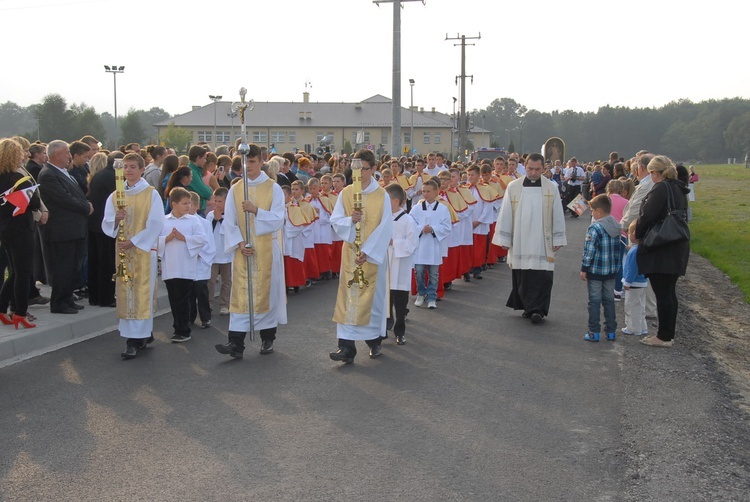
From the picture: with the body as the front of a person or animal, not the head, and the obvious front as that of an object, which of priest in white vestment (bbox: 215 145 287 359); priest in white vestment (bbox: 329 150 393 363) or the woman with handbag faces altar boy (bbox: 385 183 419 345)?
the woman with handbag

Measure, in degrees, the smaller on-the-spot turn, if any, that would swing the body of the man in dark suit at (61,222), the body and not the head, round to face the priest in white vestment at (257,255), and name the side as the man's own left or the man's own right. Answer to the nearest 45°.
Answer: approximately 45° to the man's own right

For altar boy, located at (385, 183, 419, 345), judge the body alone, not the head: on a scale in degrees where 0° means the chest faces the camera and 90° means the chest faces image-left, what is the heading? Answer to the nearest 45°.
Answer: approximately 45°

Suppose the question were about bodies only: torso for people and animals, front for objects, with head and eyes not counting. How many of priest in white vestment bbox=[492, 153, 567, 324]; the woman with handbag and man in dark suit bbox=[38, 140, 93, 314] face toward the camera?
1

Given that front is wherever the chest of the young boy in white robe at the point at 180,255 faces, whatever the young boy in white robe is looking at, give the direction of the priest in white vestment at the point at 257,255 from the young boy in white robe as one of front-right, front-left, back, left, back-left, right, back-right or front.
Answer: left

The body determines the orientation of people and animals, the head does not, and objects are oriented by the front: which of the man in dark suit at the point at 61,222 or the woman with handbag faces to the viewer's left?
the woman with handbag

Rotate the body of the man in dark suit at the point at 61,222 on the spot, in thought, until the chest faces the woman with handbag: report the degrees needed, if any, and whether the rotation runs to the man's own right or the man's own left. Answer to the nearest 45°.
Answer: approximately 45° to the man's own right

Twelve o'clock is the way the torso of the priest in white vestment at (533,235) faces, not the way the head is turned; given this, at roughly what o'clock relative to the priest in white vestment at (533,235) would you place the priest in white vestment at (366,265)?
the priest in white vestment at (366,265) is roughly at 1 o'clock from the priest in white vestment at (533,235).

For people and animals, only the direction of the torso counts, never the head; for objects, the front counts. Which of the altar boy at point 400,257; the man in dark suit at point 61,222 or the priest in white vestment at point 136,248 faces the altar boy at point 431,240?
the man in dark suit

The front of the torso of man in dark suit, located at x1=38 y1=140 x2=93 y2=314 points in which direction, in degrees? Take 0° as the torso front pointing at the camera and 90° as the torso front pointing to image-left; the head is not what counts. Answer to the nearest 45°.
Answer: approximately 270°

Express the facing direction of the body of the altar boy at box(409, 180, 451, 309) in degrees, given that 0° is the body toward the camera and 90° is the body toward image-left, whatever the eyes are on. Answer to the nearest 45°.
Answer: approximately 0°

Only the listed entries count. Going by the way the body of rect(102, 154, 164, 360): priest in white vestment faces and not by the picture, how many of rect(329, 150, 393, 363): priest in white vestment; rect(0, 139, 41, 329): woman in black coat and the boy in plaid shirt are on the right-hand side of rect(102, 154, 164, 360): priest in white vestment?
1

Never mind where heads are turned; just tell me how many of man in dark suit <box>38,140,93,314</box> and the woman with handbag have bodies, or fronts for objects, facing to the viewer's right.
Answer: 1

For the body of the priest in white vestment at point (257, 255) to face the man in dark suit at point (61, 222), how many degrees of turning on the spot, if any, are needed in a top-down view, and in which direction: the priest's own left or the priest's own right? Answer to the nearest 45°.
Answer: approximately 90° to the priest's own right
